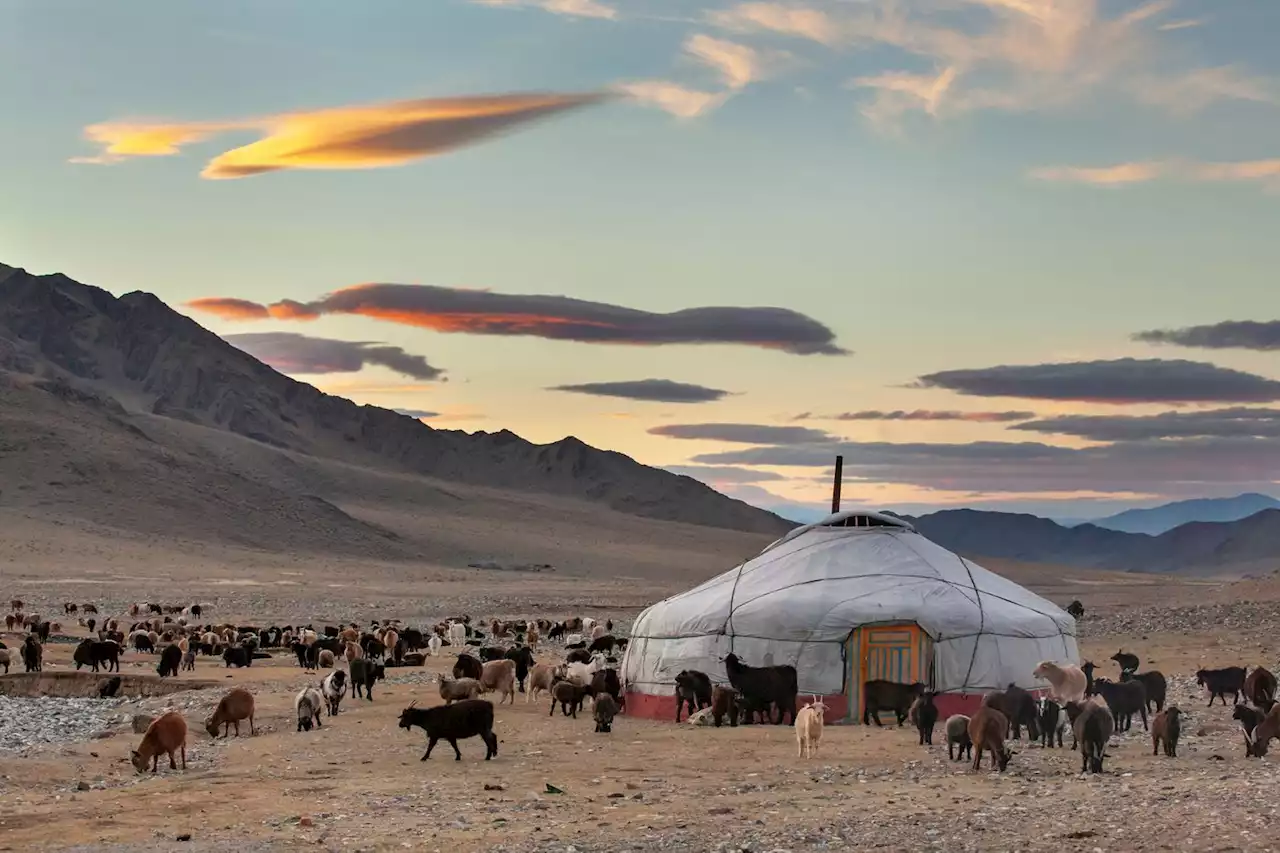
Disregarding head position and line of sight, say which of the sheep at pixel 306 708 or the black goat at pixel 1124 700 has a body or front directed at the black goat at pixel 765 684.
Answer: the black goat at pixel 1124 700

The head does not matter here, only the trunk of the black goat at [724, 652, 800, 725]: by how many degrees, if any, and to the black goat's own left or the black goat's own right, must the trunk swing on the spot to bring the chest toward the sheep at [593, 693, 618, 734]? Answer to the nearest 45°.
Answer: approximately 45° to the black goat's own left

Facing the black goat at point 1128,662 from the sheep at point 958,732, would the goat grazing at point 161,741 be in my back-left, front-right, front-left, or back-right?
back-left

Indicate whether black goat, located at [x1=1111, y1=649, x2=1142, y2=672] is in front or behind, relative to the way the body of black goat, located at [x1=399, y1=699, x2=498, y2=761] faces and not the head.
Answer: behind

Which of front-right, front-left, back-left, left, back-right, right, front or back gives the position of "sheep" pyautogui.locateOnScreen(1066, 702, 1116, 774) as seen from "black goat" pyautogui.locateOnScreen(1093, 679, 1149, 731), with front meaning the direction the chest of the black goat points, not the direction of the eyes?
left

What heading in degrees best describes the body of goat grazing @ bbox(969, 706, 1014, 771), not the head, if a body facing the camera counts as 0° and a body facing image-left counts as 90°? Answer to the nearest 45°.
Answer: approximately 315°

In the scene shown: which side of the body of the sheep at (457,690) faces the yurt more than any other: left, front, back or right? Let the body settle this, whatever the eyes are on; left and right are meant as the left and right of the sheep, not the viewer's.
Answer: back

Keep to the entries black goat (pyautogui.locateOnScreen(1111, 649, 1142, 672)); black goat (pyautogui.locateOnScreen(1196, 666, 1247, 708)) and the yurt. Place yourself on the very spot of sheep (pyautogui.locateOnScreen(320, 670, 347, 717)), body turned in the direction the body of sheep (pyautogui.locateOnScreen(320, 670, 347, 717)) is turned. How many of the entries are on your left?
3

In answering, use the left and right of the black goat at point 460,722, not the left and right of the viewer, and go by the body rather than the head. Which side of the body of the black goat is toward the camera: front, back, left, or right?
left

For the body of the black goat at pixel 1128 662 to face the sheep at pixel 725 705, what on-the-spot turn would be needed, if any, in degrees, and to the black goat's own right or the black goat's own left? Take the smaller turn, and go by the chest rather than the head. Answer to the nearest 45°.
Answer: approximately 45° to the black goat's own left

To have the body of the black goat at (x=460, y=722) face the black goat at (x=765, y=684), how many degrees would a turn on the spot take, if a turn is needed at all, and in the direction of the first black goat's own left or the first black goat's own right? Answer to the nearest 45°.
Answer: approximately 135° to the first black goat's own right

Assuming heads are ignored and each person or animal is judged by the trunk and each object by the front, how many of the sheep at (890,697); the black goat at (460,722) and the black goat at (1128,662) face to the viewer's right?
1
